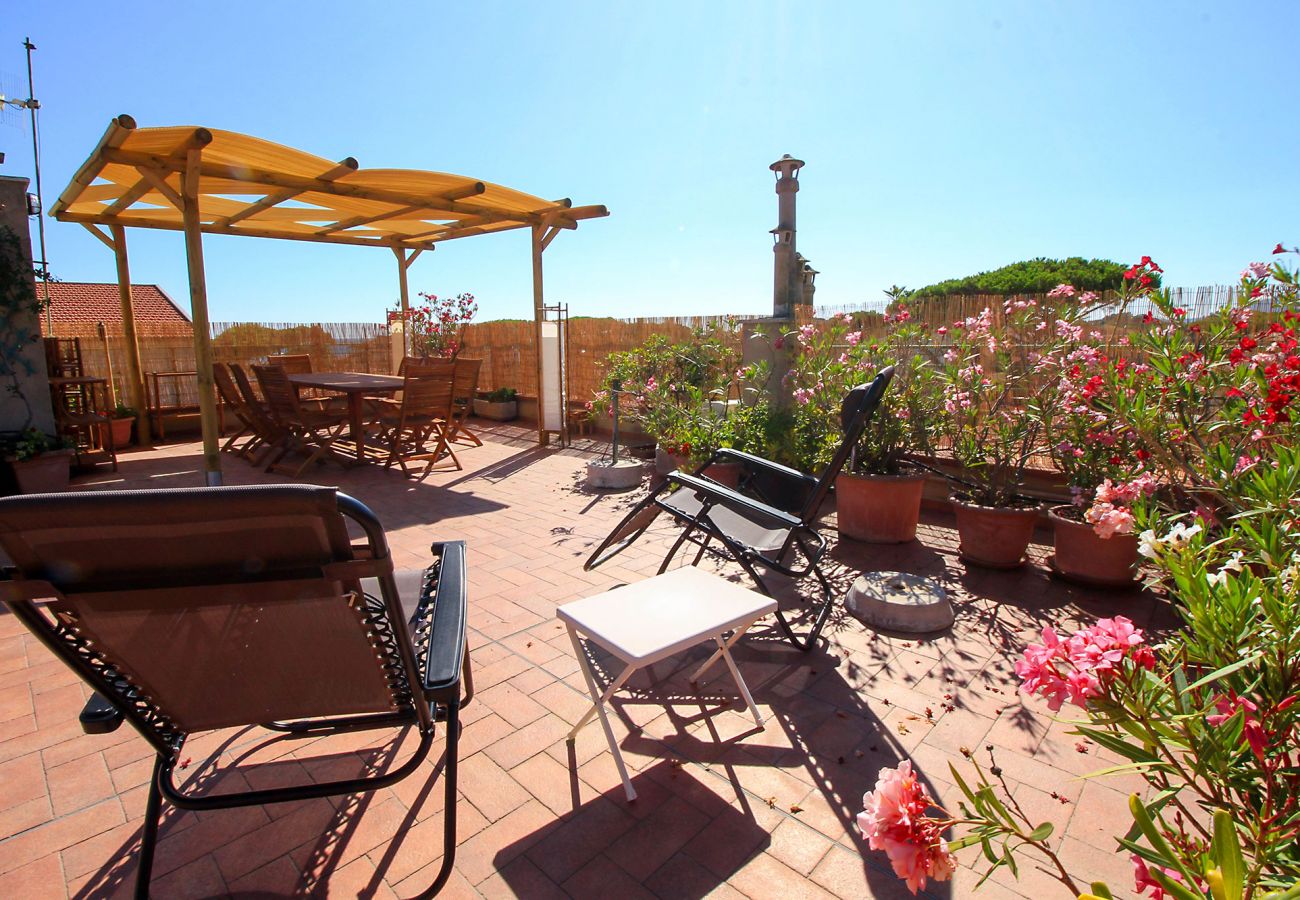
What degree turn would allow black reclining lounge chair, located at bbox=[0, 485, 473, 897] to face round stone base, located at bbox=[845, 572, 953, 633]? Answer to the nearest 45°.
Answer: approximately 90° to its right

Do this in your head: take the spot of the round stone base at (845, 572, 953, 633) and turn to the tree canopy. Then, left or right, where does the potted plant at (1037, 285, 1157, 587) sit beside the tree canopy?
right

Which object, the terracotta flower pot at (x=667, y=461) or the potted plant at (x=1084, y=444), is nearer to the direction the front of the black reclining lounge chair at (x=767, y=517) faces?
the terracotta flower pot

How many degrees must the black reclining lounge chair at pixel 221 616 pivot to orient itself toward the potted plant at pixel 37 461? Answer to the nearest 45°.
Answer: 0° — it already faces it

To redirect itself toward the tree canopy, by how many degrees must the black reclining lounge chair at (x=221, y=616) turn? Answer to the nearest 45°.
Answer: approximately 45° to its right

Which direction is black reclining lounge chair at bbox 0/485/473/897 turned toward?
away from the camera
